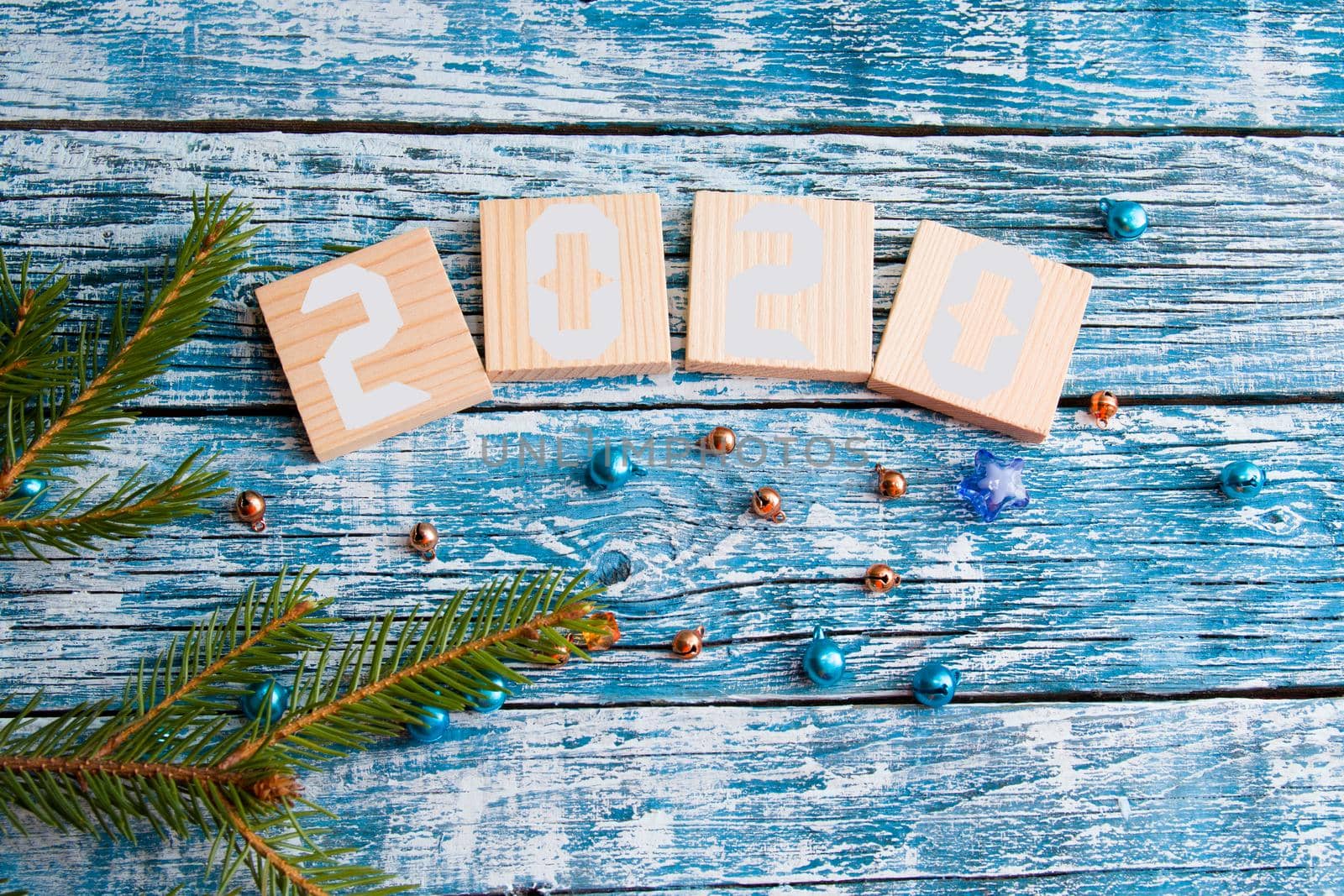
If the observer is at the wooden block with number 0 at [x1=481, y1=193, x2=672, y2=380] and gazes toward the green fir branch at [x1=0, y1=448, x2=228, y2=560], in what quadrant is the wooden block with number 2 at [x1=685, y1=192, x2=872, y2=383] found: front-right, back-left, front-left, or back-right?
back-left

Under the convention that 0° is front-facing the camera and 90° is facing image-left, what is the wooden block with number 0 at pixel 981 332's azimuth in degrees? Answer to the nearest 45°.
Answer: approximately 0°

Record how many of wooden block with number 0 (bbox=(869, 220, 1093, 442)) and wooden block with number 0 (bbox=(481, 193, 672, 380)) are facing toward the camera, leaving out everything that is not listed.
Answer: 2

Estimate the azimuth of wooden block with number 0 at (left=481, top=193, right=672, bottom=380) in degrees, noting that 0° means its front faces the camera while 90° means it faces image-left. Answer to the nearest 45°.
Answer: approximately 0°
